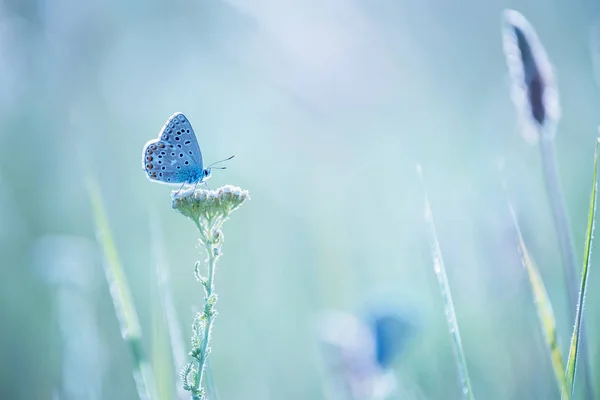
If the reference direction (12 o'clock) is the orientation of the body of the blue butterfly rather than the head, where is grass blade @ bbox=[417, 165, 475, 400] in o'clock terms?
The grass blade is roughly at 12 o'clock from the blue butterfly.

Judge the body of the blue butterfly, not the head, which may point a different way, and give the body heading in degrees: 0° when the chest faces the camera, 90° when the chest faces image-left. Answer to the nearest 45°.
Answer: approximately 270°

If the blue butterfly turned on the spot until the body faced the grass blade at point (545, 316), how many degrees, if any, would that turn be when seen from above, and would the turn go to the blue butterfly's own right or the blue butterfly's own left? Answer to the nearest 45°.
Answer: approximately 45° to the blue butterfly's own right

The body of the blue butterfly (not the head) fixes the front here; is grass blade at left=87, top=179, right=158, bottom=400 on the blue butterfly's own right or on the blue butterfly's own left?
on the blue butterfly's own right
